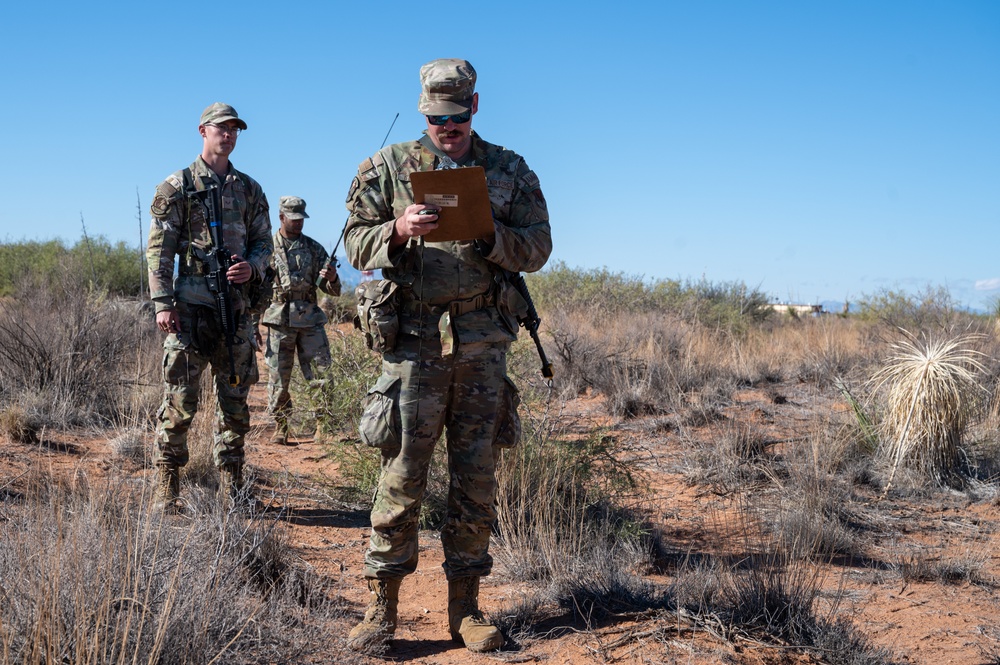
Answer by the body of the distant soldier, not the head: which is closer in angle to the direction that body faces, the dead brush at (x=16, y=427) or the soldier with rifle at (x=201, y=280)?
the soldier with rifle

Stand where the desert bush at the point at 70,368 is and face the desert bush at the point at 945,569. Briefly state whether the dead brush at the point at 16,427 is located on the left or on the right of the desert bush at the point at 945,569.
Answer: right

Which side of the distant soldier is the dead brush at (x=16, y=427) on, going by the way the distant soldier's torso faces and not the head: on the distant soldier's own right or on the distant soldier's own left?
on the distant soldier's own right

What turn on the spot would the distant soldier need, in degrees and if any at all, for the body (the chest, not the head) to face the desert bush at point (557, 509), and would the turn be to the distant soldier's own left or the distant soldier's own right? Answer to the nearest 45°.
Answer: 0° — they already face it

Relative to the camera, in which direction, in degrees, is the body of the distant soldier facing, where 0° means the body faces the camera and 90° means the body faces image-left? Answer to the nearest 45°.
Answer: approximately 0°

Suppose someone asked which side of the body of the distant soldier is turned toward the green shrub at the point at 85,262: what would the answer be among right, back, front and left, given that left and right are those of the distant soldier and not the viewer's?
back

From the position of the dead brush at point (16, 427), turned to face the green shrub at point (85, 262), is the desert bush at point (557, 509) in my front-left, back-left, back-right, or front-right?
back-right

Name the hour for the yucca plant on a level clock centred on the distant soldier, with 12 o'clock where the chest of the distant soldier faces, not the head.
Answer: The yucca plant is roughly at 10 o'clock from the distant soldier.
